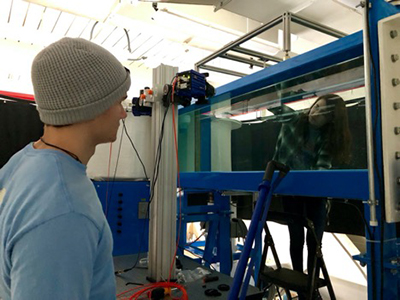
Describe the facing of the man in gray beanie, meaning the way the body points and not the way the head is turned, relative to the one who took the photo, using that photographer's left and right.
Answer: facing away from the viewer and to the right of the viewer

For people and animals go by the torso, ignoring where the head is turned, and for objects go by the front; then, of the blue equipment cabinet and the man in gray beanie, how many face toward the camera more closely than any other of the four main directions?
1

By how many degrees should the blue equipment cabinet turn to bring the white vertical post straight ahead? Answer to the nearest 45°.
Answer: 0° — it already faces it

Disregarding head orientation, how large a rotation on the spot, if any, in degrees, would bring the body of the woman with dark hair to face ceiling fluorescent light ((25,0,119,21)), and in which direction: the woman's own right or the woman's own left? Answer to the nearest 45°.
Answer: approximately 45° to the woman's own right

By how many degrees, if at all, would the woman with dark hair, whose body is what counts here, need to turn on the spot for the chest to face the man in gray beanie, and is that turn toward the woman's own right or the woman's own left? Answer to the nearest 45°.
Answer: approximately 45° to the woman's own left

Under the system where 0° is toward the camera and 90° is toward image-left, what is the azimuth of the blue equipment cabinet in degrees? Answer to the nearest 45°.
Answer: approximately 0°

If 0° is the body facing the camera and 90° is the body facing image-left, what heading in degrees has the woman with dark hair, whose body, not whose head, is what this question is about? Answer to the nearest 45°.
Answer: approximately 45°
